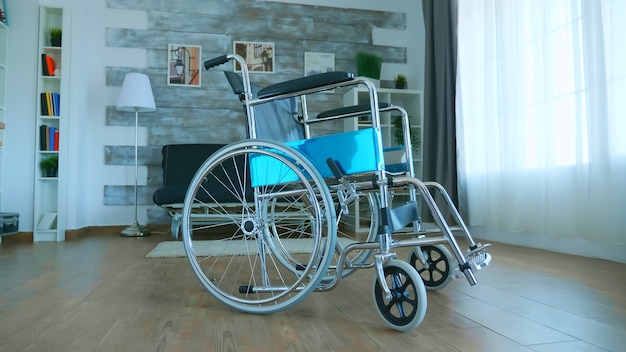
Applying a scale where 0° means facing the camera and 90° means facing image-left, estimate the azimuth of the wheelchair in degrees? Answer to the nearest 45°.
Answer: approximately 315°

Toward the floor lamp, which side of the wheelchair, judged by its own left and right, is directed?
back

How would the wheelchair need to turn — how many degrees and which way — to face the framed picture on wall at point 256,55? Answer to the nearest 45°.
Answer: approximately 135° to its left

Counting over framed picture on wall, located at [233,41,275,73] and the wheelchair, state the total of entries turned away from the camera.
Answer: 0

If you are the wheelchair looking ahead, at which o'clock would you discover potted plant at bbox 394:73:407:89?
The potted plant is roughly at 8 o'clock from the wheelchair.

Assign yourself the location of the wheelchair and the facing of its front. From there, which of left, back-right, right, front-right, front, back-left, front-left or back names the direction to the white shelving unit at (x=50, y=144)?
back

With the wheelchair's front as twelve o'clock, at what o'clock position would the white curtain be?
The white curtain is roughly at 9 o'clock from the wheelchair.

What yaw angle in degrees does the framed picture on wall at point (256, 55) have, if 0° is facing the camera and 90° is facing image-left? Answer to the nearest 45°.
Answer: approximately 0°

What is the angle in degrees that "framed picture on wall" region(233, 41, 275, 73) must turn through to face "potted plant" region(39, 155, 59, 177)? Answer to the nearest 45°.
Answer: approximately 90° to its right

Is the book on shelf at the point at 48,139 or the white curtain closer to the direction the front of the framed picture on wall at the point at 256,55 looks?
the white curtain

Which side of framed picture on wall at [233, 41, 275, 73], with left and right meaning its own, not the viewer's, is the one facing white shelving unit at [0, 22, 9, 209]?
right
